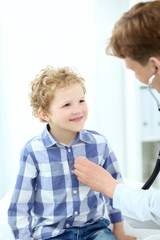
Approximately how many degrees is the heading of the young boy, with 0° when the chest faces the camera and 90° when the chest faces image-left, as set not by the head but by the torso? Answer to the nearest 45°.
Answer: approximately 315°
